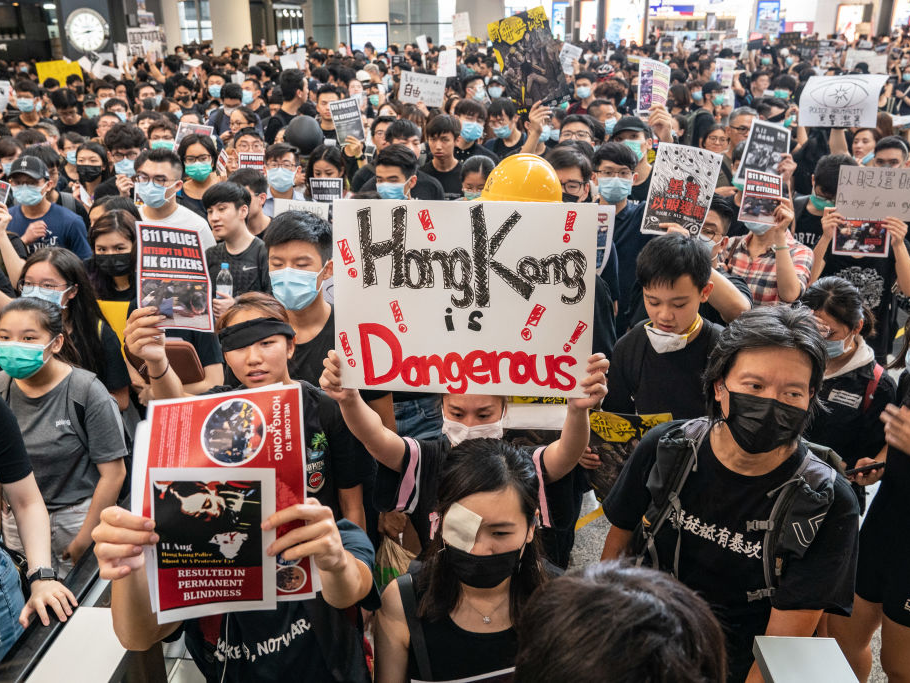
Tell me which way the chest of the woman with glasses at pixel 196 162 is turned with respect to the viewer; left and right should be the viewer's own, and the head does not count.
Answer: facing the viewer

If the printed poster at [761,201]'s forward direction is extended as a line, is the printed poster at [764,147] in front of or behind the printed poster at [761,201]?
behind

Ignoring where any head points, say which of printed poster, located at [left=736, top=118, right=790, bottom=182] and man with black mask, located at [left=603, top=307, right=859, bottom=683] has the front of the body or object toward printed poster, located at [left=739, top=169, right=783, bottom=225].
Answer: printed poster, located at [left=736, top=118, right=790, bottom=182]

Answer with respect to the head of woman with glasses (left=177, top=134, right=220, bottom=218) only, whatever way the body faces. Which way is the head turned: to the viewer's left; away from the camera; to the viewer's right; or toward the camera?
toward the camera

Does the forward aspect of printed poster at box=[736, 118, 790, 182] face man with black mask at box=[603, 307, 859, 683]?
yes

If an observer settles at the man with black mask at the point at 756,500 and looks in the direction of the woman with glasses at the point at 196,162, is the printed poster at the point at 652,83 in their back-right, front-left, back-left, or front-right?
front-right

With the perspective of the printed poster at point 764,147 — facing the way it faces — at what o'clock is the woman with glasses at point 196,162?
The woman with glasses is roughly at 3 o'clock from the printed poster.

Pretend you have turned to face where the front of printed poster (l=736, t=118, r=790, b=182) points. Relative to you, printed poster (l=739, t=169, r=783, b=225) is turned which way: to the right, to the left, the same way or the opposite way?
the same way

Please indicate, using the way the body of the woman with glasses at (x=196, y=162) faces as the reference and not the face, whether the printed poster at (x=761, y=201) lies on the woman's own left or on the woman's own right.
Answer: on the woman's own left

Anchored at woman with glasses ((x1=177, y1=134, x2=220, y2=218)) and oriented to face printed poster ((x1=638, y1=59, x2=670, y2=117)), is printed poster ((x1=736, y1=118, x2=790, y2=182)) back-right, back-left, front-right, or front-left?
front-right

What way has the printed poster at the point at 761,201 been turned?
toward the camera

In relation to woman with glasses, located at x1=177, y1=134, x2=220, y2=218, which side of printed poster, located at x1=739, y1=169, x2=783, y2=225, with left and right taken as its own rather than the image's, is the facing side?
right

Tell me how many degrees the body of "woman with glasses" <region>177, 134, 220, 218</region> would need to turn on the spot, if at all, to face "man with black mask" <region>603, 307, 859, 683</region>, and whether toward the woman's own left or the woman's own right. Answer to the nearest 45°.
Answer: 0° — they already face them

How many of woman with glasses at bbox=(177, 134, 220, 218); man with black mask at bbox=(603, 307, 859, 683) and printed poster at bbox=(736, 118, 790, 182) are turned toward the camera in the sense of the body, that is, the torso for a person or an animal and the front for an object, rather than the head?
3

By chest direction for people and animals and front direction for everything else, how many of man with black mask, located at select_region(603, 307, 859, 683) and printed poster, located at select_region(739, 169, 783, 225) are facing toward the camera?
2

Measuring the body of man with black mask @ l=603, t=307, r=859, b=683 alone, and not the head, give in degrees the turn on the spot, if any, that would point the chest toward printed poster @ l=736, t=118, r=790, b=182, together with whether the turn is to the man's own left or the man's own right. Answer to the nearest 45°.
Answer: approximately 180°

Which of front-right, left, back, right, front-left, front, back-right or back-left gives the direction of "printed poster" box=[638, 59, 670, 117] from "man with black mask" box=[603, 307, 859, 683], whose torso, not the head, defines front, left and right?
back
